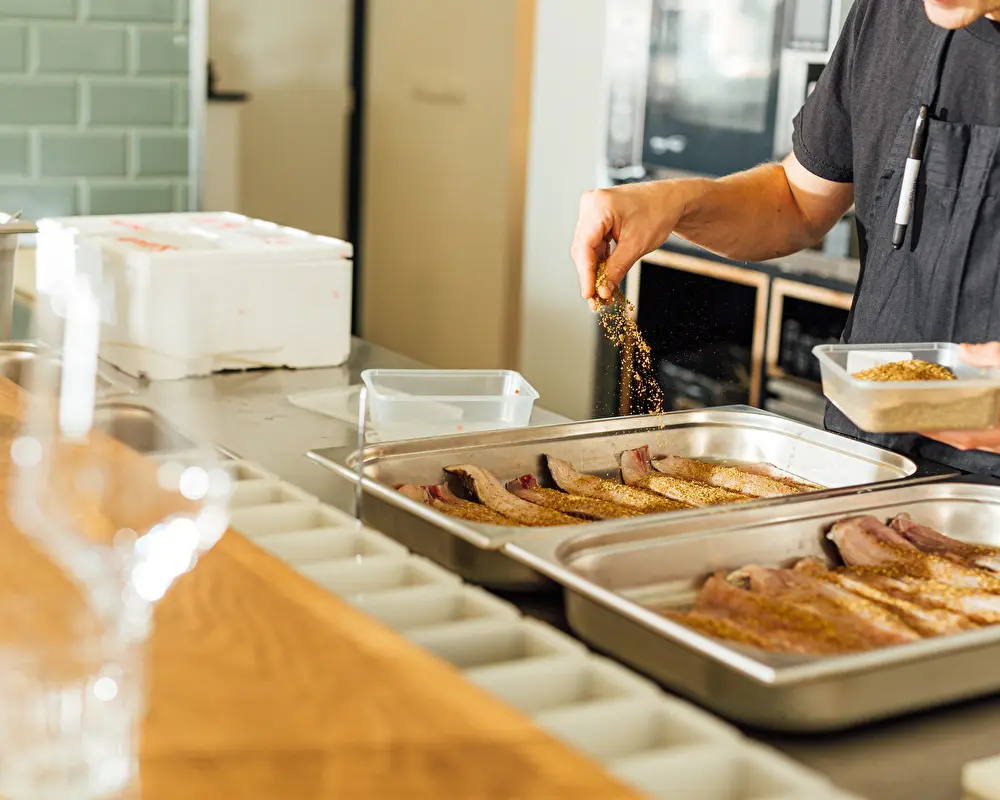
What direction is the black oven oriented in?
toward the camera

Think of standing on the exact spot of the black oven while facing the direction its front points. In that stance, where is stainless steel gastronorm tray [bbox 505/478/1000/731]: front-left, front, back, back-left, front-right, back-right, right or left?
front

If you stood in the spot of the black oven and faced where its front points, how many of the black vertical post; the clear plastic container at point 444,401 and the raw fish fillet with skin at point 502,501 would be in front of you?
2

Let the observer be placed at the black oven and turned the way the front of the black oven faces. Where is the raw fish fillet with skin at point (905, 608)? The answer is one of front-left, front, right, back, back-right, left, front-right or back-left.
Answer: front

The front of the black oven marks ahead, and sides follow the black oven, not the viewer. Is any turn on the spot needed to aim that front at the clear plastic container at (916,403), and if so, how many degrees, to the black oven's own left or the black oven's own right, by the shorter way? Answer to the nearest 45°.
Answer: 0° — it already faces it

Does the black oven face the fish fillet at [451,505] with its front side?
yes

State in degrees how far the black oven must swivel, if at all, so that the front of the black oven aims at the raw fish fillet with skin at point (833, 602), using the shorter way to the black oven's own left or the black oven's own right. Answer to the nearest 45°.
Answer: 0° — it already faces it

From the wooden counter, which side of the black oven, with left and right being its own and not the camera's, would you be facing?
front

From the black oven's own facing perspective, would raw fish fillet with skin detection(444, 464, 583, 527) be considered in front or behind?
in front

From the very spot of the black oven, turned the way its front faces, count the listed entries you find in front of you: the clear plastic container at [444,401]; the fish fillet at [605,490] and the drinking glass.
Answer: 3

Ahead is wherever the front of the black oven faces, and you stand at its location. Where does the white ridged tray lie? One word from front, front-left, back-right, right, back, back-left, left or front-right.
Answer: front

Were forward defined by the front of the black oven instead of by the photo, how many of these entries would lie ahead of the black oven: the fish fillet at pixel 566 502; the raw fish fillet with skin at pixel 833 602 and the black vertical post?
2

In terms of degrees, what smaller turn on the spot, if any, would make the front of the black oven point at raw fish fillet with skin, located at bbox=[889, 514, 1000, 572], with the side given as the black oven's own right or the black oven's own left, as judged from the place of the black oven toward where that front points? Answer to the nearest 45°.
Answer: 0° — it already faces it

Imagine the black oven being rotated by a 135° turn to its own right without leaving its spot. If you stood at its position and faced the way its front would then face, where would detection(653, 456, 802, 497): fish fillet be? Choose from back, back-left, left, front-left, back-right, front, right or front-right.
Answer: back-left

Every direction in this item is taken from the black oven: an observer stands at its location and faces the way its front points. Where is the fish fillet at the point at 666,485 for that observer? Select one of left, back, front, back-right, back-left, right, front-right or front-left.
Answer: front

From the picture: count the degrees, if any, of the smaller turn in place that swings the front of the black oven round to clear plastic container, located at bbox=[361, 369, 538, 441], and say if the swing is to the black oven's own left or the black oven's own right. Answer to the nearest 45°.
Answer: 0° — it already faces it

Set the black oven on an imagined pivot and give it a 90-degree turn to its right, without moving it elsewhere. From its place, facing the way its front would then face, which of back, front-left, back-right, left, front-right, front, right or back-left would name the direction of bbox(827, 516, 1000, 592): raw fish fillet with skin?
left

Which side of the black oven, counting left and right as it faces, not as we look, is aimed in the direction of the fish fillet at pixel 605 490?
front

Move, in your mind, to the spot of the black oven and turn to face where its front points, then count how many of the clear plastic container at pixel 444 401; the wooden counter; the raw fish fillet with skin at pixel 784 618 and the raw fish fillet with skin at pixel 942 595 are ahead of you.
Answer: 4

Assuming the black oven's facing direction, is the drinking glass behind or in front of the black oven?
in front
